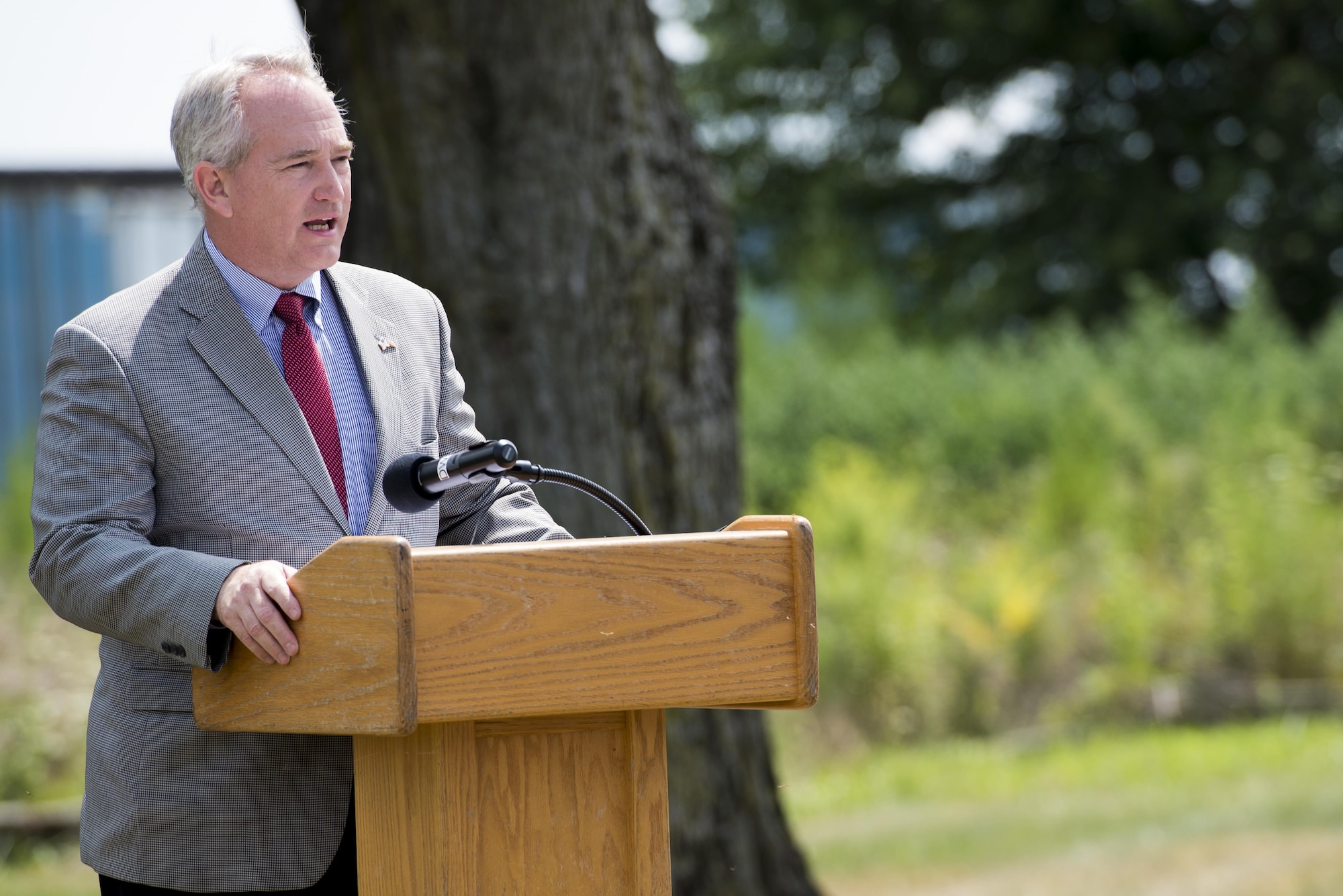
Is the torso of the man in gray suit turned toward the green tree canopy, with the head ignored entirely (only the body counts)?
no

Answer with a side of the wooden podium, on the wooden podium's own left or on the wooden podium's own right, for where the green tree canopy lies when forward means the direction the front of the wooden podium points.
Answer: on the wooden podium's own left

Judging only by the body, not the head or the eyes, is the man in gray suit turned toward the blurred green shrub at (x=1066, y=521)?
no

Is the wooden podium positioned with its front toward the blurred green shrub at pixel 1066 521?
no

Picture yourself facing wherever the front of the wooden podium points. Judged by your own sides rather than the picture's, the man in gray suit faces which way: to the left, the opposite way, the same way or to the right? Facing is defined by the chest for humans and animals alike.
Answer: the same way

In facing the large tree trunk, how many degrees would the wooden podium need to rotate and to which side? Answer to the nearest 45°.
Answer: approximately 135° to its left

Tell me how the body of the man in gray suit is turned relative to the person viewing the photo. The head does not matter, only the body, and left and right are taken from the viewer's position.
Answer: facing the viewer and to the right of the viewer

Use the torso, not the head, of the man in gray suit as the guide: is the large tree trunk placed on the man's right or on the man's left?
on the man's left

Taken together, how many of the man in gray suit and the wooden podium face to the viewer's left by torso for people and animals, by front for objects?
0

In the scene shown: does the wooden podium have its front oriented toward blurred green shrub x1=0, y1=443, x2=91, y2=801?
no
